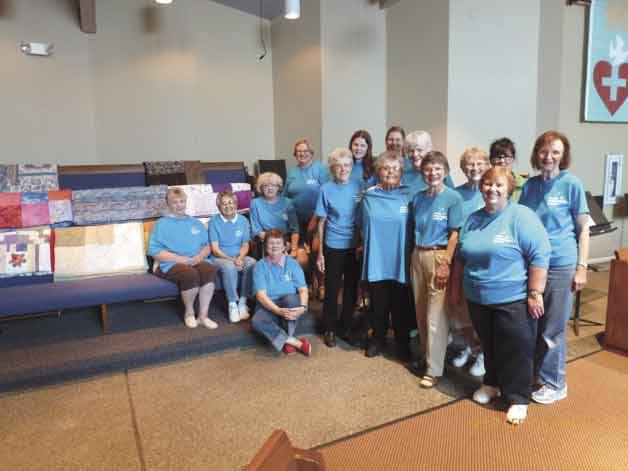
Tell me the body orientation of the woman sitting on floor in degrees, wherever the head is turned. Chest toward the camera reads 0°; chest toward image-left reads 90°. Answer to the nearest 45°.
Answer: approximately 0°

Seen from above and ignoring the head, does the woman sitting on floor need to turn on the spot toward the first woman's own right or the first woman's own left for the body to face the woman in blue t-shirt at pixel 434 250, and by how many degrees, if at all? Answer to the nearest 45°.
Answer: approximately 45° to the first woman's own left

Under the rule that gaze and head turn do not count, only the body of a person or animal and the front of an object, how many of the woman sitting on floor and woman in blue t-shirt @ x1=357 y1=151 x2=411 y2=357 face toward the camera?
2

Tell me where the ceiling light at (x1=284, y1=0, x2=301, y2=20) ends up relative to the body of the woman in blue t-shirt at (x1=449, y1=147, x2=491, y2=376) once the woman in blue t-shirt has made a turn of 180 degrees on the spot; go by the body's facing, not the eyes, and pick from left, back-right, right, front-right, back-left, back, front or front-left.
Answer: front-left

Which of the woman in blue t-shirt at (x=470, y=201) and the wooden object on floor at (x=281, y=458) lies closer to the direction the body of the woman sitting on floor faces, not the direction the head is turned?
the wooden object on floor

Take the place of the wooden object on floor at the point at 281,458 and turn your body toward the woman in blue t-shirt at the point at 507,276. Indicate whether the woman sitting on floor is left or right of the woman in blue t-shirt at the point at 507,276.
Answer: left

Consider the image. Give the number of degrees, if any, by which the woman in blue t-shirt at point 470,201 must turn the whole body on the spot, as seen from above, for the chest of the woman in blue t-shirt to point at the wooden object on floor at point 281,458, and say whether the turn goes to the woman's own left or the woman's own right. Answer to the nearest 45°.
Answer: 0° — they already face it

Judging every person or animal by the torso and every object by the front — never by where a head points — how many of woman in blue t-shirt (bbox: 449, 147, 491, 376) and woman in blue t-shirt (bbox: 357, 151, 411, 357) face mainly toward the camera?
2

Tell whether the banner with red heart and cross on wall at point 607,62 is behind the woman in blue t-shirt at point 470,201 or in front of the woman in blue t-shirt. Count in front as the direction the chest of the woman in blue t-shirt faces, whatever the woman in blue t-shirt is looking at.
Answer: behind
